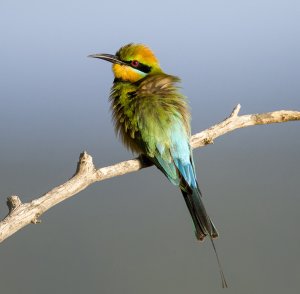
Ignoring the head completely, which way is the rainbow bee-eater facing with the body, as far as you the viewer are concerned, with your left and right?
facing away from the viewer and to the left of the viewer
